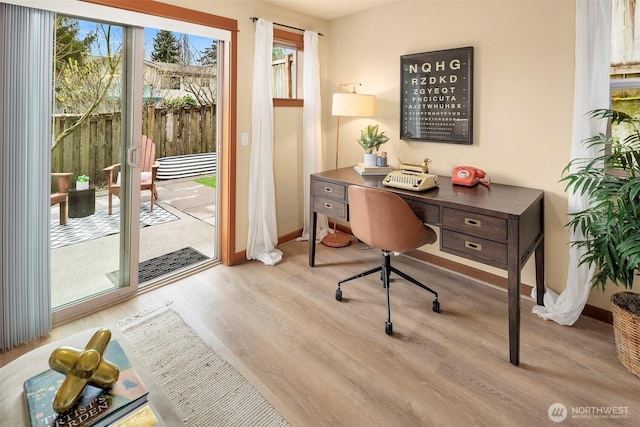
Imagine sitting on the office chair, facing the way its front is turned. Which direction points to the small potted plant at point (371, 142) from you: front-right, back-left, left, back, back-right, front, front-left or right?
front-left

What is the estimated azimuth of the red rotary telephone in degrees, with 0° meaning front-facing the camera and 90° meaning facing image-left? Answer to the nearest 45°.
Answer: approximately 45°

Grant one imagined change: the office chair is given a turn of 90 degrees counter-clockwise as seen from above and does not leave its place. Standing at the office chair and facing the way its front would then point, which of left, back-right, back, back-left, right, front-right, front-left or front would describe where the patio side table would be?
front-left

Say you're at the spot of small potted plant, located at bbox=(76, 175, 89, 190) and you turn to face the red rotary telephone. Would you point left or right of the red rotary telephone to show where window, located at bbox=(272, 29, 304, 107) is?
left

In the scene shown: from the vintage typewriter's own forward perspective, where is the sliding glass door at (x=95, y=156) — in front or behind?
in front

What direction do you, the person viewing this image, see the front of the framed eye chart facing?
facing the viewer and to the left of the viewer

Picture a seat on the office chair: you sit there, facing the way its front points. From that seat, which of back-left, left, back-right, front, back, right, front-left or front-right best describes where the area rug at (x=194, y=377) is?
back

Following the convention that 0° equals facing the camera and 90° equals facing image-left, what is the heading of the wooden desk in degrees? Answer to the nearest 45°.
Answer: approximately 45°

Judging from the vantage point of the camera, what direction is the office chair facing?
facing away from the viewer and to the right of the viewer

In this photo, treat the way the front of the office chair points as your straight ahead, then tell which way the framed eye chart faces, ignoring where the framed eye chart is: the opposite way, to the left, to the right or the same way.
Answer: the opposite way
